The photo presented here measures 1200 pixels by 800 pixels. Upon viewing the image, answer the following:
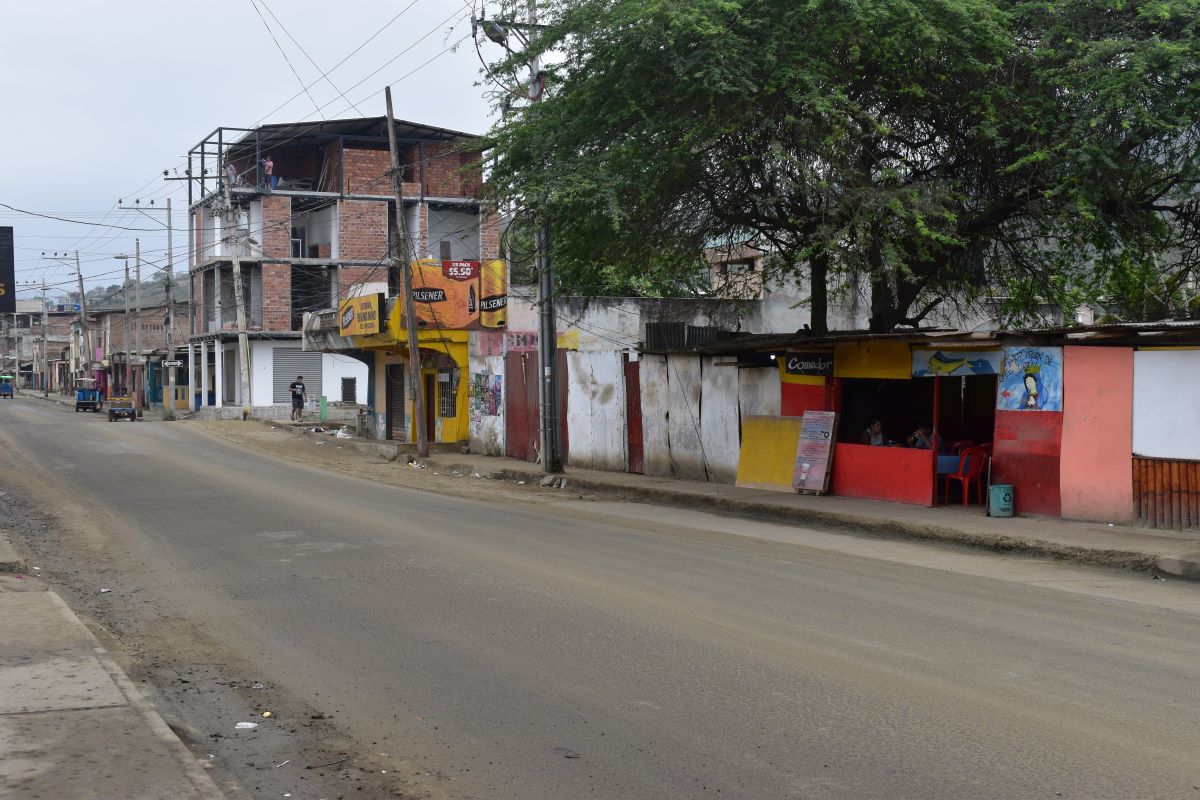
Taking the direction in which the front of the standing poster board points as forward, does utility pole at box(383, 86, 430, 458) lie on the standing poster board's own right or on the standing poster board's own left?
on the standing poster board's own right

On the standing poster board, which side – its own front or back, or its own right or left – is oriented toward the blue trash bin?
left

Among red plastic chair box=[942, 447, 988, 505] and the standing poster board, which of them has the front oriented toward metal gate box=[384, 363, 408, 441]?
the red plastic chair

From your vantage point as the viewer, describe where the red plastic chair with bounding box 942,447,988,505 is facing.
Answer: facing away from the viewer and to the left of the viewer

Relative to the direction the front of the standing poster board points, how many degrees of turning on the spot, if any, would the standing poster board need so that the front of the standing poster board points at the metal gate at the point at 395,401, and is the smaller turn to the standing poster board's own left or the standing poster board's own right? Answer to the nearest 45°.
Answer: approximately 90° to the standing poster board's own right

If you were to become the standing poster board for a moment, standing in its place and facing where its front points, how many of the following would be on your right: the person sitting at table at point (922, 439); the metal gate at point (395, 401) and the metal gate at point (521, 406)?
2

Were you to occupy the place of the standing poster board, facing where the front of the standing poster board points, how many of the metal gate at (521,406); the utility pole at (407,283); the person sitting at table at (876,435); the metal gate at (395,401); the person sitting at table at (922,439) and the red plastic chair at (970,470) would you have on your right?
3

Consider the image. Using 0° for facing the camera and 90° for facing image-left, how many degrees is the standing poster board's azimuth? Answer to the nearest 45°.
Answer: approximately 45°

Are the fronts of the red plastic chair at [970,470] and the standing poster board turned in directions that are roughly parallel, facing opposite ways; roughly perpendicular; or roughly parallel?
roughly perpendicular

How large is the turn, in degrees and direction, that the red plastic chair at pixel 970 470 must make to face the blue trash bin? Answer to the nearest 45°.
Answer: approximately 135° to its left
